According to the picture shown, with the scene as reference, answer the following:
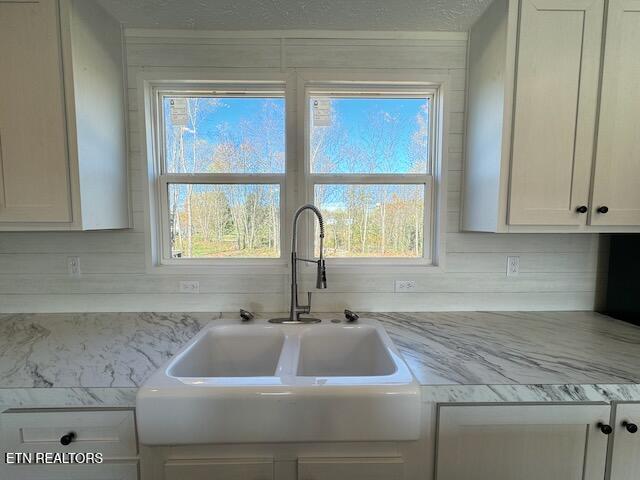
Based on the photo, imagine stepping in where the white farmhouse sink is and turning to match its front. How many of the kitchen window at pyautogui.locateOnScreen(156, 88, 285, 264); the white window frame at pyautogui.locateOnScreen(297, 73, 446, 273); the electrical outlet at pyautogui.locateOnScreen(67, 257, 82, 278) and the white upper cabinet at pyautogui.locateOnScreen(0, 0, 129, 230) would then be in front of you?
0

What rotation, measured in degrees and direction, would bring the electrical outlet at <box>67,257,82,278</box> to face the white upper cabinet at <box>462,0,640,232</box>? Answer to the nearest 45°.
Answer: approximately 45° to its left

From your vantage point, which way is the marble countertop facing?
toward the camera

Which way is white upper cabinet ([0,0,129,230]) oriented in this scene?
toward the camera

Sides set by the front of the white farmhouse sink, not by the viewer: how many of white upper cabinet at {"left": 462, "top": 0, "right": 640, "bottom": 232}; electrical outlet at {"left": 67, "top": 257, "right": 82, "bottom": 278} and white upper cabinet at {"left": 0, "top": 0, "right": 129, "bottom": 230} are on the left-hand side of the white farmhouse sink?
1

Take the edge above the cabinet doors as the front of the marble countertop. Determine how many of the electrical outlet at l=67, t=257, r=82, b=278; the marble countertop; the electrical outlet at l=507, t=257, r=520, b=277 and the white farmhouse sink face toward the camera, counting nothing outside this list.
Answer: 4

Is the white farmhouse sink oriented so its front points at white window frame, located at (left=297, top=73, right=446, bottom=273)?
no

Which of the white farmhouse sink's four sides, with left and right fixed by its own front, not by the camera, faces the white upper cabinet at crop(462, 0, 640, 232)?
left

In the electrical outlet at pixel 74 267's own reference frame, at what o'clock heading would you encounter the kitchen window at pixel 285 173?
The kitchen window is roughly at 10 o'clock from the electrical outlet.

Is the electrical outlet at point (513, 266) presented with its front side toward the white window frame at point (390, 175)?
no

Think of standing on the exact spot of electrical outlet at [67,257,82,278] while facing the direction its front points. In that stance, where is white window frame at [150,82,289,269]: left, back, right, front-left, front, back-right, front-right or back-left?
front-left

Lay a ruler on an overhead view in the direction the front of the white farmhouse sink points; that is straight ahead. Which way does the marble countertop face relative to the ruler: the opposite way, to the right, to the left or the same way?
the same way

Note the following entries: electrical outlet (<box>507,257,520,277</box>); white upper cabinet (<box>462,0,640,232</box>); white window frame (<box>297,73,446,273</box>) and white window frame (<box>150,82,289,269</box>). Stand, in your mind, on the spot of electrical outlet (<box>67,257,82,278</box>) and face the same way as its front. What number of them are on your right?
0

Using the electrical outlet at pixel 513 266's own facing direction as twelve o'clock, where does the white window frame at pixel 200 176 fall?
The white window frame is roughly at 2 o'clock from the electrical outlet.

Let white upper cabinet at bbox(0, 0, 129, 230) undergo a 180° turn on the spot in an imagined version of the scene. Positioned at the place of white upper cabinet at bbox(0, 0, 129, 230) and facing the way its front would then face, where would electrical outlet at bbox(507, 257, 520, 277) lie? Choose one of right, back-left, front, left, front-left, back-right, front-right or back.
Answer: back-right

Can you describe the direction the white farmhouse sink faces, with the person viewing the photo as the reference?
facing the viewer

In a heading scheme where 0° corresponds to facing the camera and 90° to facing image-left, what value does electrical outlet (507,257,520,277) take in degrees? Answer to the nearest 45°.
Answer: approximately 0°
